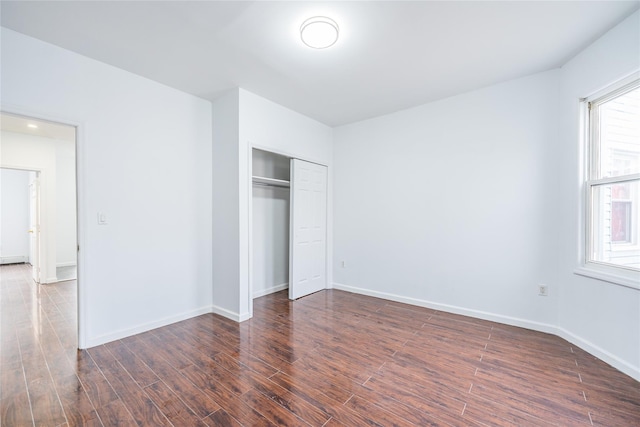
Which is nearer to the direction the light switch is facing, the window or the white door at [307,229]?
the window

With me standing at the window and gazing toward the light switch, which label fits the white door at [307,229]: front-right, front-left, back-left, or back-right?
front-right

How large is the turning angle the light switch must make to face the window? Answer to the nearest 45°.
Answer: approximately 45° to its left

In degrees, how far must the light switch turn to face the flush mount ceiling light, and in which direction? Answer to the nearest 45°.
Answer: approximately 45° to its left

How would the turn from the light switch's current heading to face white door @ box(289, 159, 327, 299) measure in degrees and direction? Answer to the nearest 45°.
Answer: approximately 90° to its left

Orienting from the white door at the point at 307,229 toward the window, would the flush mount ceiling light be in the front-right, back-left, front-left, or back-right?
front-right

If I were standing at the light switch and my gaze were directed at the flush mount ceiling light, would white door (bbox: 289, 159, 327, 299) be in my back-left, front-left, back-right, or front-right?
front-left

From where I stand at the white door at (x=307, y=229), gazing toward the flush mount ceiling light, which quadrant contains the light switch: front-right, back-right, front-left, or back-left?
front-right

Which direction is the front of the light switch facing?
toward the camera
